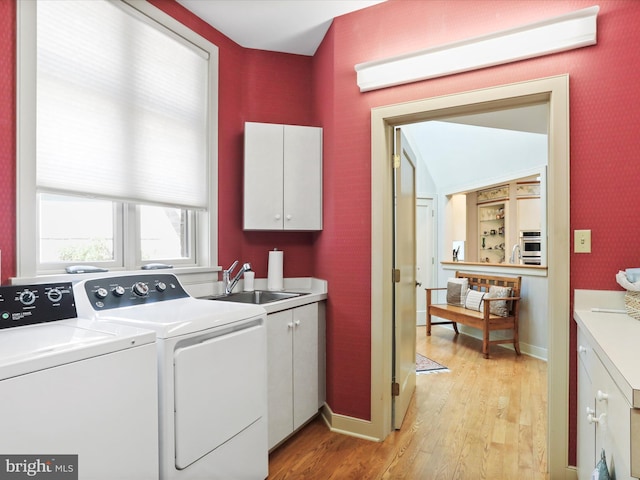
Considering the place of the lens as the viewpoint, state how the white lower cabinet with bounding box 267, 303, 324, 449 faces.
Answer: facing the viewer and to the right of the viewer

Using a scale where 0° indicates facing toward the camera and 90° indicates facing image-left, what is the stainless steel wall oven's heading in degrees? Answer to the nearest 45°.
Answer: approximately 0°

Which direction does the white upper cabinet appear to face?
toward the camera

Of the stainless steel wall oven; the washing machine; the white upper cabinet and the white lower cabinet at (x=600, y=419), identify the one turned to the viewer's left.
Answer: the white lower cabinet

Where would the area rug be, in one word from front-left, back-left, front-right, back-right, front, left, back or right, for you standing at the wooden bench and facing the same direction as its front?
front

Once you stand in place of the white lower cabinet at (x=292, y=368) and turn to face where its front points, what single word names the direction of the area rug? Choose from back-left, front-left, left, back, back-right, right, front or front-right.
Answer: left

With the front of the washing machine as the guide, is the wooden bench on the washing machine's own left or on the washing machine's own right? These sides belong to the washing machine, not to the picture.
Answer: on the washing machine's own left

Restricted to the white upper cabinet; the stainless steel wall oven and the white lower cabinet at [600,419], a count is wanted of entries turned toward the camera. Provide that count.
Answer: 2

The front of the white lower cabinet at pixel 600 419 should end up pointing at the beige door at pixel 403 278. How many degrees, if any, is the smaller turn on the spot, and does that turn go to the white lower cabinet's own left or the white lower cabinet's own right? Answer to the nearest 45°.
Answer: approximately 45° to the white lower cabinet's own right

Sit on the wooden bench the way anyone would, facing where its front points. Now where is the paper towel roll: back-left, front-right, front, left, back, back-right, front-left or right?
front

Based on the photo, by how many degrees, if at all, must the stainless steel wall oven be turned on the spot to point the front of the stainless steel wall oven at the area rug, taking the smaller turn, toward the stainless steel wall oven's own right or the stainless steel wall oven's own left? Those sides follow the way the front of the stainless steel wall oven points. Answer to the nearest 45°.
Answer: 0° — it already faces it

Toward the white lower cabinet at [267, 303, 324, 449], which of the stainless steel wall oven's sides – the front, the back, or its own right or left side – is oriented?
front

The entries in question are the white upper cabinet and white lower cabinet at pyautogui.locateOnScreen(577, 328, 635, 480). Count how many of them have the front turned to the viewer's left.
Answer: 1

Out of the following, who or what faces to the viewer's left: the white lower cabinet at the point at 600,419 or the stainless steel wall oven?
the white lower cabinet
